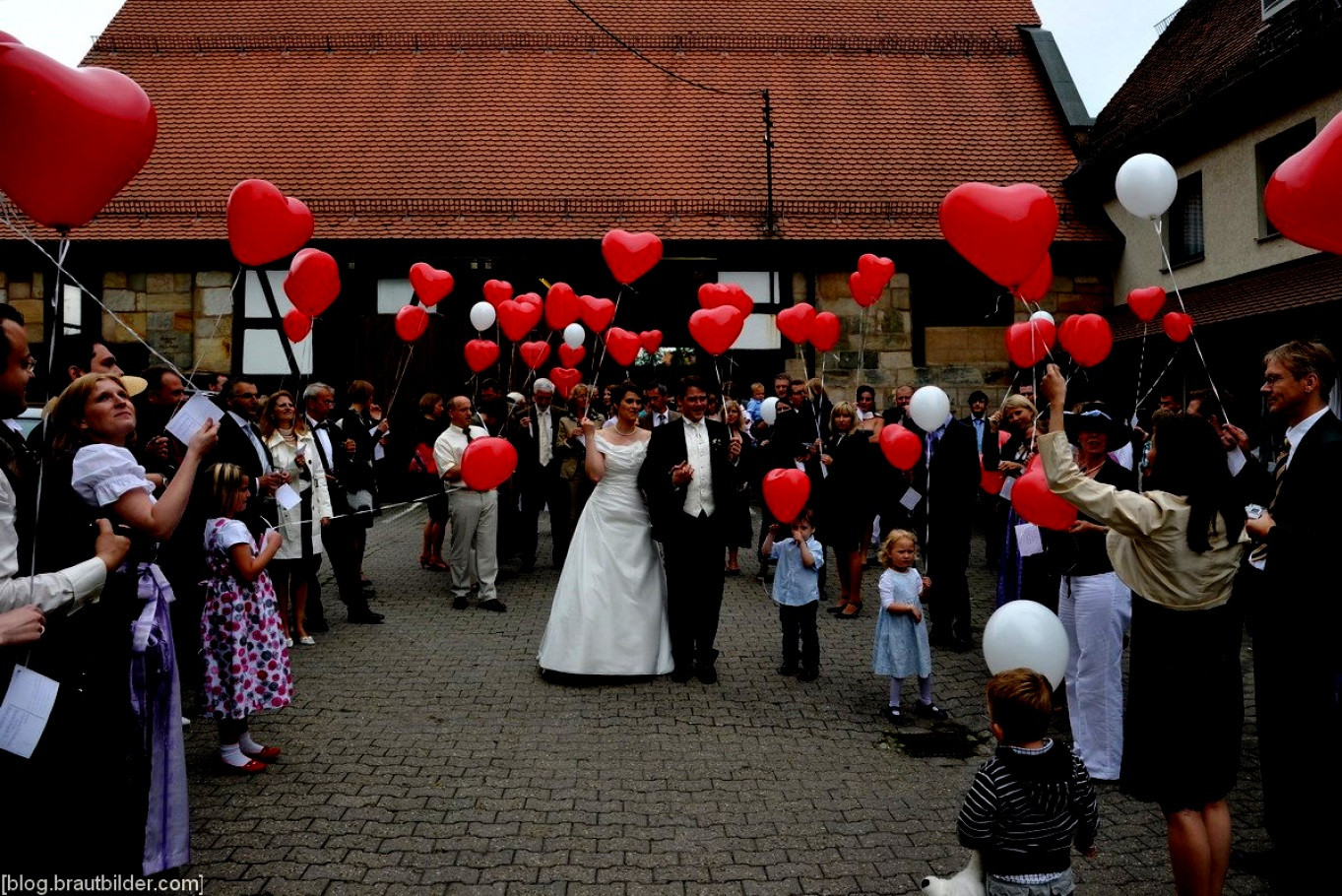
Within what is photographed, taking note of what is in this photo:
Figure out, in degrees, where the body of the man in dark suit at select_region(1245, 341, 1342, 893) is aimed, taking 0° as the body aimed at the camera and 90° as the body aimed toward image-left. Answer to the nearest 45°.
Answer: approximately 90°

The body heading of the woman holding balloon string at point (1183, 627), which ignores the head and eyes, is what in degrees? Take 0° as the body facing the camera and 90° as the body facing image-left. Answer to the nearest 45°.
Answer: approximately 135°

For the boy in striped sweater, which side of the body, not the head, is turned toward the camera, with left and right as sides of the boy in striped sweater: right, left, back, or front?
back

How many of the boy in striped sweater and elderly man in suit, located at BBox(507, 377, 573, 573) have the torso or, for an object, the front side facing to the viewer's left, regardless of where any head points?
0

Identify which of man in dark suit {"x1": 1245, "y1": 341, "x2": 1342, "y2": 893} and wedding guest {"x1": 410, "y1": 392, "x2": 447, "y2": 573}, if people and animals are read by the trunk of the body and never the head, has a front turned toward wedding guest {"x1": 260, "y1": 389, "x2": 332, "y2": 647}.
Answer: the man in dark suit

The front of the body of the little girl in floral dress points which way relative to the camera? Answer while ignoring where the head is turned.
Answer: to the viewer's right

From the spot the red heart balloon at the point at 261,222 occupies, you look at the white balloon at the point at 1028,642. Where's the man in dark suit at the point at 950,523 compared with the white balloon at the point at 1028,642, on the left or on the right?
left

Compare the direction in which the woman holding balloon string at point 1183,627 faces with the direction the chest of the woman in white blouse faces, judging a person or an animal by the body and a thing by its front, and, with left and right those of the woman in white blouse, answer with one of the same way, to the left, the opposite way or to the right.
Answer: to the left

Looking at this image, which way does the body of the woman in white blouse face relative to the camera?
to the viewer's right

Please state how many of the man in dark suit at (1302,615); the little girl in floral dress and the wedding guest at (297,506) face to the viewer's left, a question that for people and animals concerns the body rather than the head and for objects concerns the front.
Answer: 1
